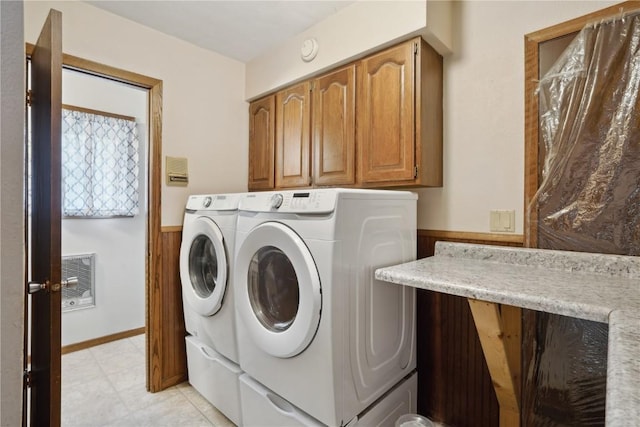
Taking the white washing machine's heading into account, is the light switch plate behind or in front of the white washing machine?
behind

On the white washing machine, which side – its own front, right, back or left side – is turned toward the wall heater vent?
right

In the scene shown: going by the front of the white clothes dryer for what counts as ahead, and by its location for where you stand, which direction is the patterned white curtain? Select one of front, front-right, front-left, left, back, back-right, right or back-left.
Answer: right

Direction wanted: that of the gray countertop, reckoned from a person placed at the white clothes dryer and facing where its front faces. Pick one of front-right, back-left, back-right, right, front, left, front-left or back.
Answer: left

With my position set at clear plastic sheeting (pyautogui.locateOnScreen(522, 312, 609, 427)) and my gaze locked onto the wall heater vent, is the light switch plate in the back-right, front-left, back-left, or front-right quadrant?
front-right

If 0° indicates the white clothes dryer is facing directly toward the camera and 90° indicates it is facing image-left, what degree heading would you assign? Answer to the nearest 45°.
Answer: approximately 45°

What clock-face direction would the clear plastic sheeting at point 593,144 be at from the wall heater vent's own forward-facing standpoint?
The clear plastic sheeting is roughly at 11 o'clock from the wall heater vent.

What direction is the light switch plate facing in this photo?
toward the camera

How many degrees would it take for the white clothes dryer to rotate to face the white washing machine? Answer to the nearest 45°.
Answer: approximately 90° to its left

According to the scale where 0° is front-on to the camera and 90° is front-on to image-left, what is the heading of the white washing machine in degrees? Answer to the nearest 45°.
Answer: approximately 45°

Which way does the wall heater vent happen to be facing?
toward the camera

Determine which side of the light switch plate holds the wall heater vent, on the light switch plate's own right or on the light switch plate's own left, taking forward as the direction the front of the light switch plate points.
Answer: on the light switch plate's own right
